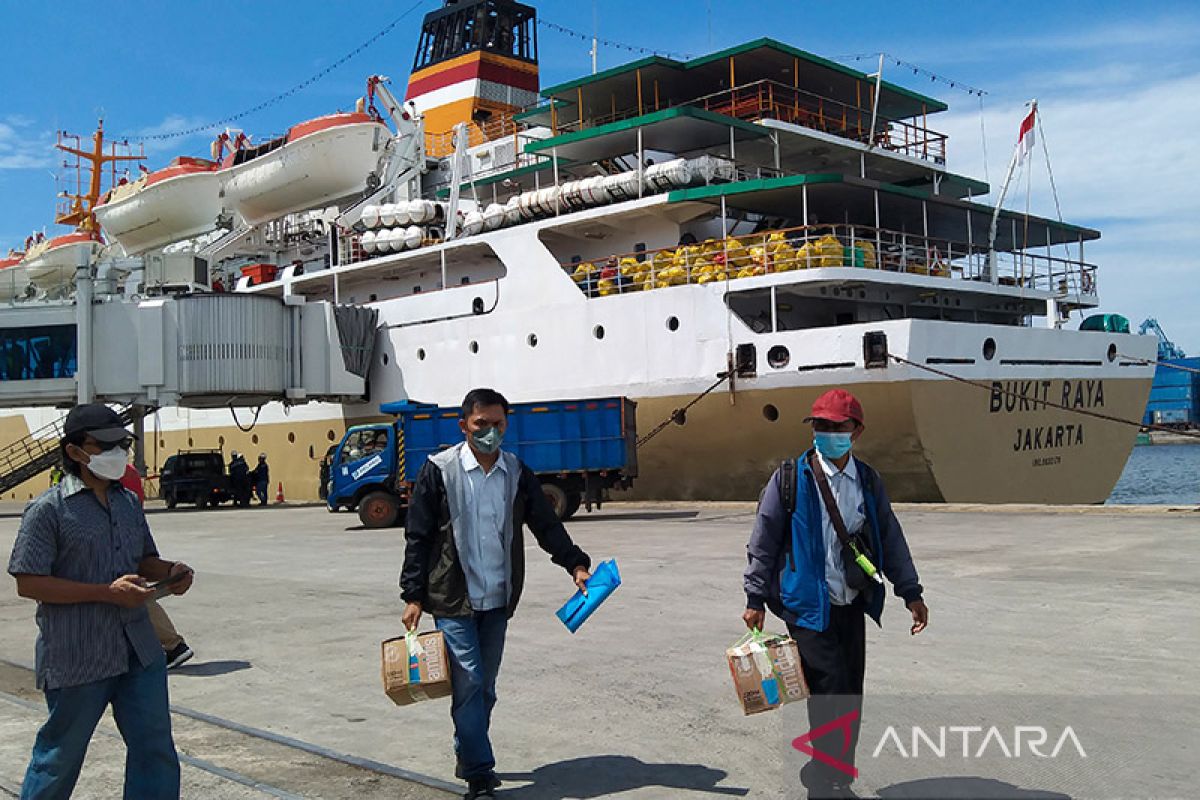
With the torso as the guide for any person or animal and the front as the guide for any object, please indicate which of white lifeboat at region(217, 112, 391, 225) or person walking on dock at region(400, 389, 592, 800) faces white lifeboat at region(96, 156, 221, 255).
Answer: white lifeboat at region(217, 112, 391, 225)

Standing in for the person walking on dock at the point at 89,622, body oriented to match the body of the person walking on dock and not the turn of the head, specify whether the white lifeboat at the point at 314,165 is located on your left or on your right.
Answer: on your left

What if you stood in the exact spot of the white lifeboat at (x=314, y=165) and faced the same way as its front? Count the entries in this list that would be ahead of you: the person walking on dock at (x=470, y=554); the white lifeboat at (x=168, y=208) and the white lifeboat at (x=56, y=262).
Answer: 2

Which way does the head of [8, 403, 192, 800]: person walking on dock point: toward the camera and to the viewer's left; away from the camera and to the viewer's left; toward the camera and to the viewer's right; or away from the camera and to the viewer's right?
toward the camera and to the viewer's right

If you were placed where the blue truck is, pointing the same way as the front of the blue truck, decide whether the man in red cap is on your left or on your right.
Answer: on your left

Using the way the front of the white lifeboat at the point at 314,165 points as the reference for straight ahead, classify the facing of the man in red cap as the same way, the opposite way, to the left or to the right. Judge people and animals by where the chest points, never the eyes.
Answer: to the left

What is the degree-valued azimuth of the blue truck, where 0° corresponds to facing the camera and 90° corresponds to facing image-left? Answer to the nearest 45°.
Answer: approximately 90°

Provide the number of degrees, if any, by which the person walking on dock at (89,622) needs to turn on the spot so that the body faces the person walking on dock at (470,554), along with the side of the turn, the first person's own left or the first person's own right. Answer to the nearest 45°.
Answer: approximately 45° to the first person's own left

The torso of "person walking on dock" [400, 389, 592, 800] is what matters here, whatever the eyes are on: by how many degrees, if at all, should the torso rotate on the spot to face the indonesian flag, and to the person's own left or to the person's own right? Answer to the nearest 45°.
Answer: approximately 135° to the person's own left

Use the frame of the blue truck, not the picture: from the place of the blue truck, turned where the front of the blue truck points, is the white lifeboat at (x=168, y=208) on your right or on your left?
on your right

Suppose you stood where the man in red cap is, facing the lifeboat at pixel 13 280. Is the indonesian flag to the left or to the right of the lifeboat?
right

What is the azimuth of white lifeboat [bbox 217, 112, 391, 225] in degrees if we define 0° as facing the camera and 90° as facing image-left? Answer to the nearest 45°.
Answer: approximately 135°

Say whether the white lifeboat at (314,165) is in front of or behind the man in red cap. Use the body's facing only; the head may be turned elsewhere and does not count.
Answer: behind

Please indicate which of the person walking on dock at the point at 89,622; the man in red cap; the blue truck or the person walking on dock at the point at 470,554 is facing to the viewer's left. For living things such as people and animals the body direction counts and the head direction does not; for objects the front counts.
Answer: the blue truck

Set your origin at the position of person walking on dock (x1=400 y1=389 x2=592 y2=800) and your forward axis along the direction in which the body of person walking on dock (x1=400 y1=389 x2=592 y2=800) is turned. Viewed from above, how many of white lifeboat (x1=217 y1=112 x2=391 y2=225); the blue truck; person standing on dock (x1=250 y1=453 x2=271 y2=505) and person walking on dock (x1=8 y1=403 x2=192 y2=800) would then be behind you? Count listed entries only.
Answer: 3
